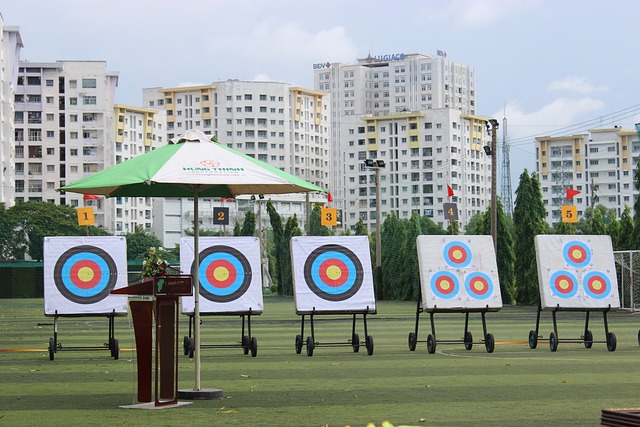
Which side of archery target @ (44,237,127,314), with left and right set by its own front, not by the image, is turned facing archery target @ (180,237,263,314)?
left

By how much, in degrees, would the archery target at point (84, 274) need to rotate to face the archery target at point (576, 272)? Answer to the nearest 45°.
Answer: approximately 90° to its left

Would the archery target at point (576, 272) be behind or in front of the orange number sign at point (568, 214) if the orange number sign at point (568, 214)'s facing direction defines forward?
in front

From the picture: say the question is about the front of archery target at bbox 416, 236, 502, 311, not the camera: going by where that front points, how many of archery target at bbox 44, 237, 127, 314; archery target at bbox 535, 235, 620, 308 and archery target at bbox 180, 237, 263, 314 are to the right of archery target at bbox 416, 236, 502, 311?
2

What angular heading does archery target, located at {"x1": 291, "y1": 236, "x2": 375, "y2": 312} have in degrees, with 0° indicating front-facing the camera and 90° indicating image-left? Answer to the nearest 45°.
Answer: approximately 0°

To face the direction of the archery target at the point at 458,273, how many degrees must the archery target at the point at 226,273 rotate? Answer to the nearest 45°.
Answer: approximately 90° to its left

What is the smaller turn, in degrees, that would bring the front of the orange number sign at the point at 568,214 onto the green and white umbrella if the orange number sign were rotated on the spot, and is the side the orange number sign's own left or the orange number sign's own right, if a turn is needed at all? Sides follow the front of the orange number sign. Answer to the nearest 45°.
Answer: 0° — it already faces it

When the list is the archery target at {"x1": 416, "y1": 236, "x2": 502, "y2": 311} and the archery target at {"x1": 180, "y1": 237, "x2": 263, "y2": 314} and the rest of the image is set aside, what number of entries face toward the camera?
2

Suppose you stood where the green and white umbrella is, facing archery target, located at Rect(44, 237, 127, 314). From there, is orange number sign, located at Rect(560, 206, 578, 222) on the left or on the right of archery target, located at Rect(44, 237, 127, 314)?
right

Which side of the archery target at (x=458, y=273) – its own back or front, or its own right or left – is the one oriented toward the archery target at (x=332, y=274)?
right

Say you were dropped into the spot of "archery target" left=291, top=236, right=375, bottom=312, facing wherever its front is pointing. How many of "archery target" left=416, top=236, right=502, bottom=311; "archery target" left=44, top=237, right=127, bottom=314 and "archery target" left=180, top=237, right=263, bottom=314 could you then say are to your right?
2
